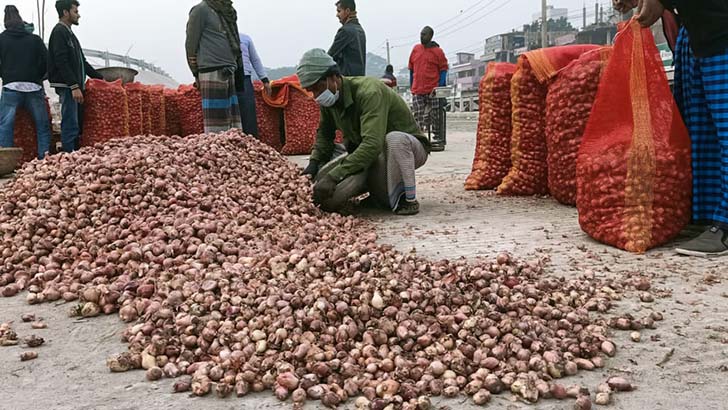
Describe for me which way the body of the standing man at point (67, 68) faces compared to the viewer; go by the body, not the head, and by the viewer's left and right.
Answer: facing to the right of the viewer

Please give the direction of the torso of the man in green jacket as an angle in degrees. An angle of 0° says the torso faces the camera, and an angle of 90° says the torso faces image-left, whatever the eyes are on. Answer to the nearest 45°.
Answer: approximately 45°

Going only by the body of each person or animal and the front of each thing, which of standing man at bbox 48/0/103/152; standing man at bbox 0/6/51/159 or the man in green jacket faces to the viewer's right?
standing man at bbox 48/0/103/152

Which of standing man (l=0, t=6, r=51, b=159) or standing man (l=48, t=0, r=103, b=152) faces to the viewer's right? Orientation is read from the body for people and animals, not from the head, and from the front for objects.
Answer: standing man (l=48, t=0, r=103, b=152)

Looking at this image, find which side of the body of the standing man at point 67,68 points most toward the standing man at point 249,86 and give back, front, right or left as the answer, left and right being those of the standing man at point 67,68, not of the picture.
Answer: front

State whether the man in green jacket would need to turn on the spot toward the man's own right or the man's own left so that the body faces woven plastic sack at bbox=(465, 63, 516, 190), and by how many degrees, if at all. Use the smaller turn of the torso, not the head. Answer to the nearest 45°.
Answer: approximately 180°

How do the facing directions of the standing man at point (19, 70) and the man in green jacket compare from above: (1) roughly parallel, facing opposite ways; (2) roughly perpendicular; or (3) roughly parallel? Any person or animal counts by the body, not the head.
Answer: roughly perpendicular

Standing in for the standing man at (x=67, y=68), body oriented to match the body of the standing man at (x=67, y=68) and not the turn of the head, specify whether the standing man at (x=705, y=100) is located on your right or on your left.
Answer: on your right
